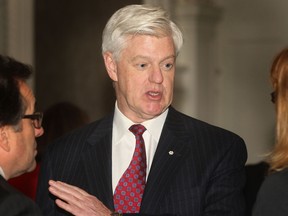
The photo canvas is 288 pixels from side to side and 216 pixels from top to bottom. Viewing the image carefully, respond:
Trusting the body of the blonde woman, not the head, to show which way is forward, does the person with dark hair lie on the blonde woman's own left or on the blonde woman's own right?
on the blonde woman's own left
